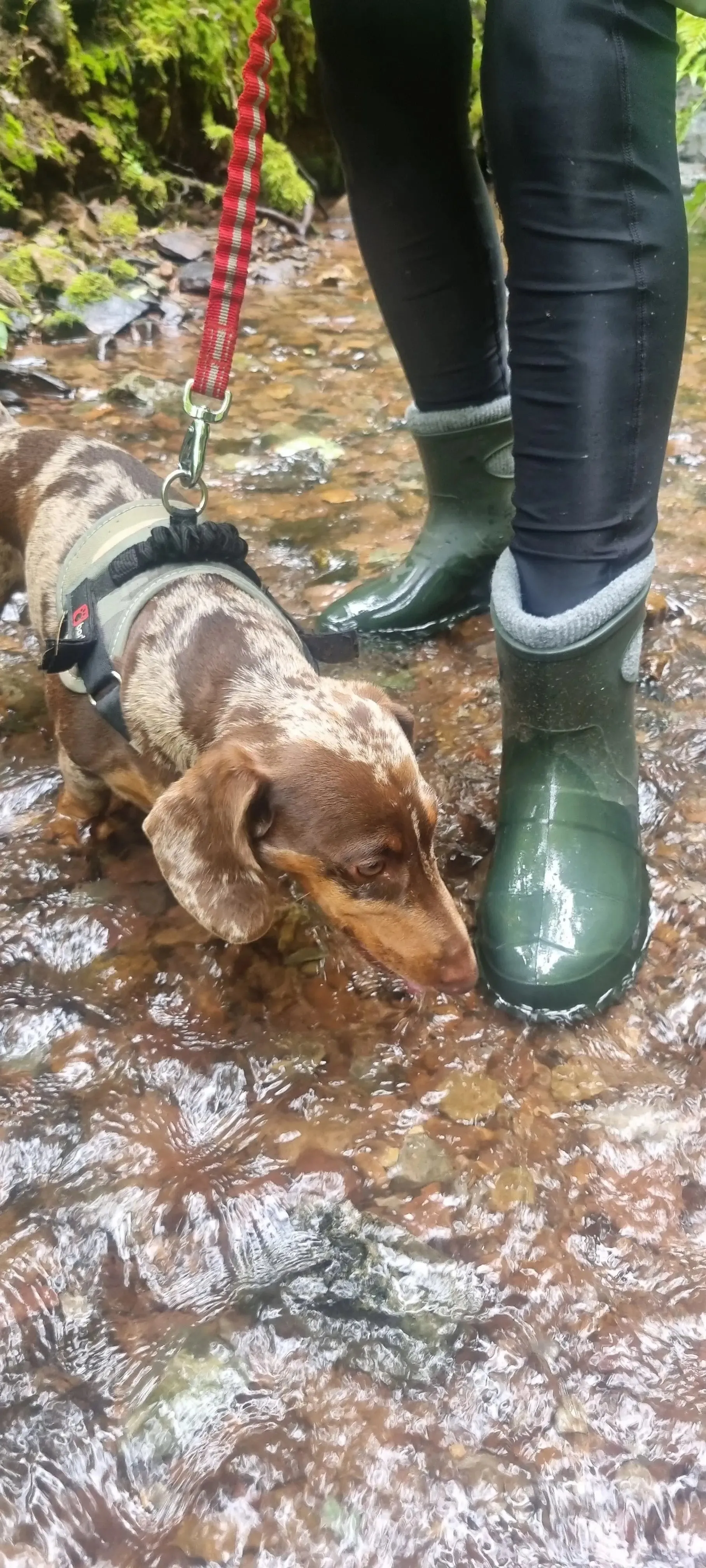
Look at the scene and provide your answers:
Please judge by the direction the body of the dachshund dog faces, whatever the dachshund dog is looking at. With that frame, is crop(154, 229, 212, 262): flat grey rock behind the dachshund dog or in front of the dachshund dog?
behind

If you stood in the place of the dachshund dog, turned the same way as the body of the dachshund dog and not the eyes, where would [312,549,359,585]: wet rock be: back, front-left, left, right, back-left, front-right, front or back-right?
back-left

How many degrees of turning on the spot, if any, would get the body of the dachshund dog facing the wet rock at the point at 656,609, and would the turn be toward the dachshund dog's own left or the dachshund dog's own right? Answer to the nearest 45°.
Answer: approximately 90° to the dachshund dog's own left

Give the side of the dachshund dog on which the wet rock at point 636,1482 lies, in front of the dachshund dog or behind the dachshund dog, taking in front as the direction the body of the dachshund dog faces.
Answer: in front

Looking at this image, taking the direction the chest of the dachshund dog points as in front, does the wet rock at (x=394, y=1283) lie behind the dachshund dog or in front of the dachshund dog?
in front

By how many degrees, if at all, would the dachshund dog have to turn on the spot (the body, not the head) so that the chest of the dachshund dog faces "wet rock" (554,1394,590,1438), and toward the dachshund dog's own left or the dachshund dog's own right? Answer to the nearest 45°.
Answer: approximately 45° to the dachshund dog's own right

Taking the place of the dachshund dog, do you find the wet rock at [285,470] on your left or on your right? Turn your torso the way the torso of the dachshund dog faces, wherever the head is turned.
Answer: on your left

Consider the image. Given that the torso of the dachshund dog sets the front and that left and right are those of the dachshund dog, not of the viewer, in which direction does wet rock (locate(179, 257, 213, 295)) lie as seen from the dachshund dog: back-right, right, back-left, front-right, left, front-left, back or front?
back-left

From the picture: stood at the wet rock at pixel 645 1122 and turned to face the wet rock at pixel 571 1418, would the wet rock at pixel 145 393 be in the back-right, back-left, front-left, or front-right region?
back-right

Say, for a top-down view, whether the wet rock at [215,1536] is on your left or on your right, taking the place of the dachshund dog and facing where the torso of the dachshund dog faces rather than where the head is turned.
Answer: on your right

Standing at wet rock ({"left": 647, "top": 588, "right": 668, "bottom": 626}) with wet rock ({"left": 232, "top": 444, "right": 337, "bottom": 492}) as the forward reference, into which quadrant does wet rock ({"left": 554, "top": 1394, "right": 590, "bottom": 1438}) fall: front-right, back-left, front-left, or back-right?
back-left

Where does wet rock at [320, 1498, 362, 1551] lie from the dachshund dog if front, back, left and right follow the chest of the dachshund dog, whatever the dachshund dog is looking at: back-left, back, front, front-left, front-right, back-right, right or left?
front-right

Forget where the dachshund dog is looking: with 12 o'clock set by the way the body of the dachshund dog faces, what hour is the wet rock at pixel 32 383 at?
The wet rock is roughly at 7 o'clock from the dachshund dog.

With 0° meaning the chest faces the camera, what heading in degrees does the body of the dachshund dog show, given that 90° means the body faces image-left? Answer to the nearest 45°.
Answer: approximately 315°
